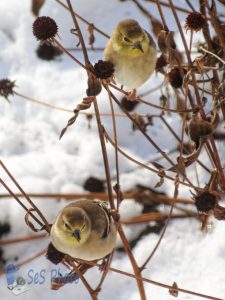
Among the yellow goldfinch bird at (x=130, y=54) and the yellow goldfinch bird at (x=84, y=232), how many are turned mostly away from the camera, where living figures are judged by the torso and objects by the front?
0

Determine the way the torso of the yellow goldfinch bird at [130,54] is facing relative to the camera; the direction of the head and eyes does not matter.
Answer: toward the camera

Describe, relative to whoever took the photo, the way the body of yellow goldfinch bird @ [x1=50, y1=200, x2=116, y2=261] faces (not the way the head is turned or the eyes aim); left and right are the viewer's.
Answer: facing the viewer and to the left of the viewer
